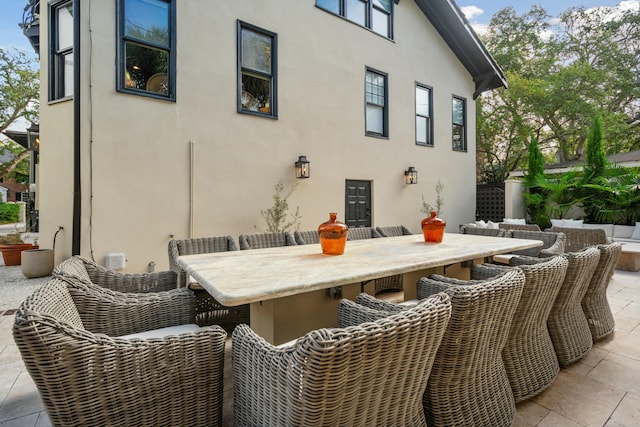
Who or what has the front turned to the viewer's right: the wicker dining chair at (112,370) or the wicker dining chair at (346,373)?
the wicker dining chair at (112,370)

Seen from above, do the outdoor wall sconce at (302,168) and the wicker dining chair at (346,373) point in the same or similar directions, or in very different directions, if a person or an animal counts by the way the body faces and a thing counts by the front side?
very different directions

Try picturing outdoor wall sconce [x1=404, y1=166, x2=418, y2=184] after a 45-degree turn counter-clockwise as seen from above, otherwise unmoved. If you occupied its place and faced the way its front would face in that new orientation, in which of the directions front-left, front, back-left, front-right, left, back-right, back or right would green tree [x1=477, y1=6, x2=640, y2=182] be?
front-left

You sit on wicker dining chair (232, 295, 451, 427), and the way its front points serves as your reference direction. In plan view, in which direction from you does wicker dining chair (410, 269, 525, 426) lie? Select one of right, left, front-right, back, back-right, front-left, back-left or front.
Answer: right

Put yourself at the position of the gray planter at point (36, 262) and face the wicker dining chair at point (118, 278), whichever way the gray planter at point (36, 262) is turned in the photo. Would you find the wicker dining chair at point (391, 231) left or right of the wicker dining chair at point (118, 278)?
left

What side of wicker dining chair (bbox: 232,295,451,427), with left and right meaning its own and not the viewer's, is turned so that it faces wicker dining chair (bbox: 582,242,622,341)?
right

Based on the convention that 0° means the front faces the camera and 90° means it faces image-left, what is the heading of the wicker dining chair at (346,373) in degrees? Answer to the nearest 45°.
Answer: approximately 135°

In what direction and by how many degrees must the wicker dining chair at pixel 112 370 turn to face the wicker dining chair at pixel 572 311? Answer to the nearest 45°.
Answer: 0° — it already faces it

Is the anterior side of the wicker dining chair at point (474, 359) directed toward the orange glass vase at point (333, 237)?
yes

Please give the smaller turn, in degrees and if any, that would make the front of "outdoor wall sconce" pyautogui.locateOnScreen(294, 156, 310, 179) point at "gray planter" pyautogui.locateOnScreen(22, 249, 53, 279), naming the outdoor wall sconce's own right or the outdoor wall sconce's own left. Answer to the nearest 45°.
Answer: approximately 135° to the outdoor wall sconce's own right

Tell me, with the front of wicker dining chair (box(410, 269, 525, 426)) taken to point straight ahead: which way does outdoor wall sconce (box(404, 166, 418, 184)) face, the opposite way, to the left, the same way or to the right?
the opposite way

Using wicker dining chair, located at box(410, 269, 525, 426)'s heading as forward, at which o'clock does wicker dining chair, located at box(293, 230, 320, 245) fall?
wicker dining chair, located at box(293, 230, 320, 245) is roughly at 12 o'clock from wicker dining chair, located at box(410, 269, 525, 426).

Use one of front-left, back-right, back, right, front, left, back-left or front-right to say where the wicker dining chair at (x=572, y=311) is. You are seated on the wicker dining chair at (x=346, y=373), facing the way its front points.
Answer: right

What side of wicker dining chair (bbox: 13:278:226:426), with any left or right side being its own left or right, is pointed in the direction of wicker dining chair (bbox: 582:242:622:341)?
front
